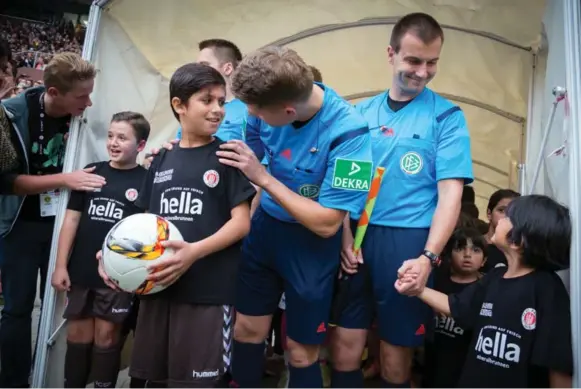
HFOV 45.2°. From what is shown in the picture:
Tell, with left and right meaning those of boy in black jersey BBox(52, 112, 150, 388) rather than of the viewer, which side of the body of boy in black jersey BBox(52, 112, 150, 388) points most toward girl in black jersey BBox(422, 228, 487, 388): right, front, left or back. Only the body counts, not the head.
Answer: left

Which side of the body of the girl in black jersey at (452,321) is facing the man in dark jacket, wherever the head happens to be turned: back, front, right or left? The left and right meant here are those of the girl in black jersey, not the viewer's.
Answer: right

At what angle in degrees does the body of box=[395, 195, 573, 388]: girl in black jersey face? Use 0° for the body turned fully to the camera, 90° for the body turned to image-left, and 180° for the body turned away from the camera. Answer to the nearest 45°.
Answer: approximately 45°

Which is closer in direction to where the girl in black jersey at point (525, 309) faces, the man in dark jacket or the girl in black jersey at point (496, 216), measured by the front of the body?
the man in dark jacket

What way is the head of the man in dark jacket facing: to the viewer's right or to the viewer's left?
to the viewer's right

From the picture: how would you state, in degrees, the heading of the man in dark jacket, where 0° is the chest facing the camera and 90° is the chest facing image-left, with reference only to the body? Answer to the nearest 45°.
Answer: approximately 315°

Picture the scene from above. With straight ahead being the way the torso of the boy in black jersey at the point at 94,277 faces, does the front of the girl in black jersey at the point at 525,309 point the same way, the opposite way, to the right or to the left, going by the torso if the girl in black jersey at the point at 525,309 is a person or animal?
to the right
